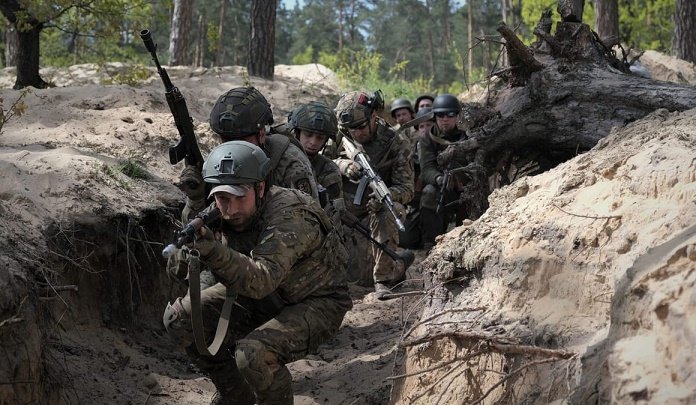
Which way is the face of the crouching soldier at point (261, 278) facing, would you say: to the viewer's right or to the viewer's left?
to the viewer's left

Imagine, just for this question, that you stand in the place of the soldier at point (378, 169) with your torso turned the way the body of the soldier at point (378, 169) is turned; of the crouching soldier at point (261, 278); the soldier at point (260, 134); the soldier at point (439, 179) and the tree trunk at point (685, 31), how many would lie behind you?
2

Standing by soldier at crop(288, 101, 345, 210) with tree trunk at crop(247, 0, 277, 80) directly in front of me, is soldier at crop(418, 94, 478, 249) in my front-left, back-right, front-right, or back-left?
front-right

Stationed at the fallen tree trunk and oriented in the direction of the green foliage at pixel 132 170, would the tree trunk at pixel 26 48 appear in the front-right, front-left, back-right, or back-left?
front-right

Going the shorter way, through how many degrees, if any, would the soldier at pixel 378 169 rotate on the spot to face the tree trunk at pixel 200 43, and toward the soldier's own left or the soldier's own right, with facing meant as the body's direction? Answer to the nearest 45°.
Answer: approximately 135° to the soldier's own right

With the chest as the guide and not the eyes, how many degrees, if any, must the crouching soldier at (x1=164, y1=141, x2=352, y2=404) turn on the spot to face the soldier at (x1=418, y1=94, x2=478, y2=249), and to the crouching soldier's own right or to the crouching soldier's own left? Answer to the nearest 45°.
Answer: approximately 135° to the crouching soldier's own right

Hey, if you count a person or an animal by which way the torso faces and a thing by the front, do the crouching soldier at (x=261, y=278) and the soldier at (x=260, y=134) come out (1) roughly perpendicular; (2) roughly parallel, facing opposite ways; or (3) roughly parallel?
roughly parallel

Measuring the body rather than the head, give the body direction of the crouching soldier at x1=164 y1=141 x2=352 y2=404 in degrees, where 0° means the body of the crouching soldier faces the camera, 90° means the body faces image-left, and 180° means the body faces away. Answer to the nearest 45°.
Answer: approximately 45°

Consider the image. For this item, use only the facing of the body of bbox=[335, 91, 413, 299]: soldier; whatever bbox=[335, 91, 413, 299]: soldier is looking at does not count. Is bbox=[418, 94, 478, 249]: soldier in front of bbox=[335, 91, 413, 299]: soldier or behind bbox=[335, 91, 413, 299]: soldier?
behind

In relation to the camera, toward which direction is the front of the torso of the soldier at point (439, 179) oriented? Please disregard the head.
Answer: toward the camera

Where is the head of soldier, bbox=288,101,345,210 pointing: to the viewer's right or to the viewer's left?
to the viewer's left

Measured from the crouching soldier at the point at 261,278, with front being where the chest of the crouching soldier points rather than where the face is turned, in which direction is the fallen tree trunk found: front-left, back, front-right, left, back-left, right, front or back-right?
back

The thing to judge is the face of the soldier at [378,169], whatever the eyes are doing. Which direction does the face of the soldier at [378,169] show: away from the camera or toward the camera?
toward the camera

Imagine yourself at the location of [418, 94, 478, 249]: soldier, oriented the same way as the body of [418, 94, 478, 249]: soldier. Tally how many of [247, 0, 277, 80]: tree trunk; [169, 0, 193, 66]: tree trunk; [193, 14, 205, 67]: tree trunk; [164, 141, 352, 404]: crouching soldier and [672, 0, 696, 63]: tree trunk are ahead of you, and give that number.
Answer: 1

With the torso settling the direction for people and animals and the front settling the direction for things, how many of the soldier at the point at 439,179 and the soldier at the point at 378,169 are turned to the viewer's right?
0

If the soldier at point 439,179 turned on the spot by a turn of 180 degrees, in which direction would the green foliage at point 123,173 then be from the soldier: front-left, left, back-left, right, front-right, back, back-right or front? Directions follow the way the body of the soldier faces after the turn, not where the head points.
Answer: back-left

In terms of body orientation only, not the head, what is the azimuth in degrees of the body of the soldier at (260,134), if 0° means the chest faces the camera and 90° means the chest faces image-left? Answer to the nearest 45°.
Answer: approximately 45°

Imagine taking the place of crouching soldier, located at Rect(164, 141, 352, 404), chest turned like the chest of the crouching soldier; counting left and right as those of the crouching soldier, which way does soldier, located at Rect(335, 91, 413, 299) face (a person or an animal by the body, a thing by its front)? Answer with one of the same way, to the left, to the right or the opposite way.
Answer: the same way
